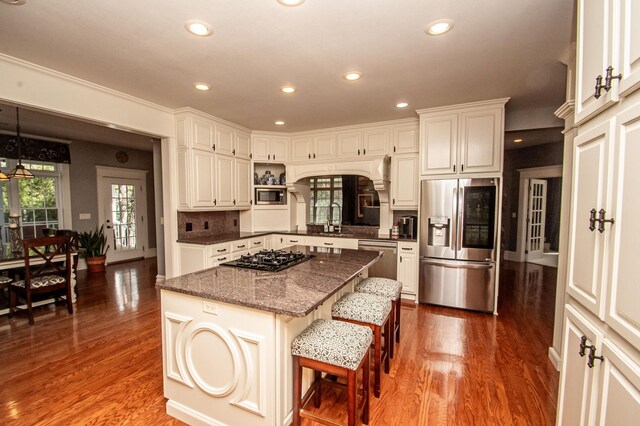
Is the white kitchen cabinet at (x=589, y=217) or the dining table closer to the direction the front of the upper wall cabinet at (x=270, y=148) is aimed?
the white kitchen cabinet

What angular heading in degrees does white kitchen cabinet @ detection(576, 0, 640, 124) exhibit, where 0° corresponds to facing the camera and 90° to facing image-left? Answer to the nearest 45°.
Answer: approximately 90°

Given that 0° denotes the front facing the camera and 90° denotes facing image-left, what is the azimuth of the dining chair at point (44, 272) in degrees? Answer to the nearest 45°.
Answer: approximately 135°

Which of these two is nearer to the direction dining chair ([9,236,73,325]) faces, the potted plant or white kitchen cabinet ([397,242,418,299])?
the potted plant

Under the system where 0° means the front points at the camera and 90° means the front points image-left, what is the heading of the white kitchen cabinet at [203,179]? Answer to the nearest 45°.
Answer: approximately 315°

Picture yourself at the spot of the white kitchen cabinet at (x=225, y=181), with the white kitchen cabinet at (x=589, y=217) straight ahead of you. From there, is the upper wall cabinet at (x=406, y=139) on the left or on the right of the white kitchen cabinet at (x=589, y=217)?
left

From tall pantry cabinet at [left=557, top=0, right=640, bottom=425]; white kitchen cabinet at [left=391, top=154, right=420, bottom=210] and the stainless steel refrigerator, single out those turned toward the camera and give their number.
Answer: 2

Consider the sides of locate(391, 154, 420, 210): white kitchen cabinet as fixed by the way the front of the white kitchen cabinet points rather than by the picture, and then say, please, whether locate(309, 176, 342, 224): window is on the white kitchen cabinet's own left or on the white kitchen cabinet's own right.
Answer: on the white kitchen cabinet's own right

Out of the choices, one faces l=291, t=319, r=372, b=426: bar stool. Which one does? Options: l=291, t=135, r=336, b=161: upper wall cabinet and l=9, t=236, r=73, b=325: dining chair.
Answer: the upper wall cabinet

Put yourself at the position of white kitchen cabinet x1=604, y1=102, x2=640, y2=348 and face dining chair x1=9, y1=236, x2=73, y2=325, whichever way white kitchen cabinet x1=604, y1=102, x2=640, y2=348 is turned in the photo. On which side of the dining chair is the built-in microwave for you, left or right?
right

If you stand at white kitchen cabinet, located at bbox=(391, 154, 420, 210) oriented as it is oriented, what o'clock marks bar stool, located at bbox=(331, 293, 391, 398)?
The bar stool is roughly at 12 o'clock from the white kitchen cabinet.

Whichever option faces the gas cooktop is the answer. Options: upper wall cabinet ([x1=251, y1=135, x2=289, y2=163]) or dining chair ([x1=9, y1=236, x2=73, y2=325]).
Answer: the upper wall cabinet
